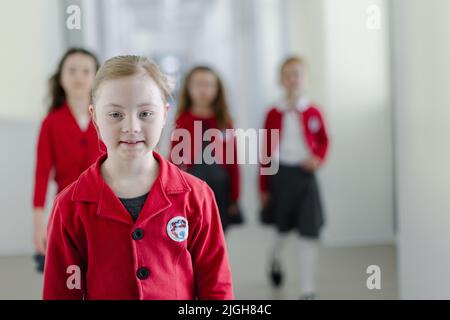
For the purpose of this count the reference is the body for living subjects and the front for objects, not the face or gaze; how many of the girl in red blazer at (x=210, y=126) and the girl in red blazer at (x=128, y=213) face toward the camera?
2

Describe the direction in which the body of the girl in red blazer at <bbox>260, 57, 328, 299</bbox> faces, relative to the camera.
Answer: toward the camera

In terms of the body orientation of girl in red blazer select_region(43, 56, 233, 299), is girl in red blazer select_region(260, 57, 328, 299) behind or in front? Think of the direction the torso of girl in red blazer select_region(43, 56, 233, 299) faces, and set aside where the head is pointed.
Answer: behind

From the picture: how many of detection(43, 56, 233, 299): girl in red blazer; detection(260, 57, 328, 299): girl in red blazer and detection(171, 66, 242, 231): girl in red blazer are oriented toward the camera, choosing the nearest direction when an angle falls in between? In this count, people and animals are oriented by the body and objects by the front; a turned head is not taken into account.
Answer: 3

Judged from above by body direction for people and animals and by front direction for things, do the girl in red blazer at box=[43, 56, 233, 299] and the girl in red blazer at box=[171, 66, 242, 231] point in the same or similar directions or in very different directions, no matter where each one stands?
same or similar directions

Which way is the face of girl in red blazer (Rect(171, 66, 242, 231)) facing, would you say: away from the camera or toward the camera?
toward the camera

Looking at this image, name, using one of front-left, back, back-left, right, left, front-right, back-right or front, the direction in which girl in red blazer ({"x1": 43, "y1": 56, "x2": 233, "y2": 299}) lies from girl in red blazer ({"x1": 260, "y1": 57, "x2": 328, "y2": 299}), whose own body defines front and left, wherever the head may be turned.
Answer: front

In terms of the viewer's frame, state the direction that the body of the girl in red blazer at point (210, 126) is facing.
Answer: toward the camera

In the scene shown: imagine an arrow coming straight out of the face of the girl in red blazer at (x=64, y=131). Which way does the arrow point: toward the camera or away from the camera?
toward the camera

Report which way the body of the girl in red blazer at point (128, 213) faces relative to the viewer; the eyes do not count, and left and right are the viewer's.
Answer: facing the viewer
